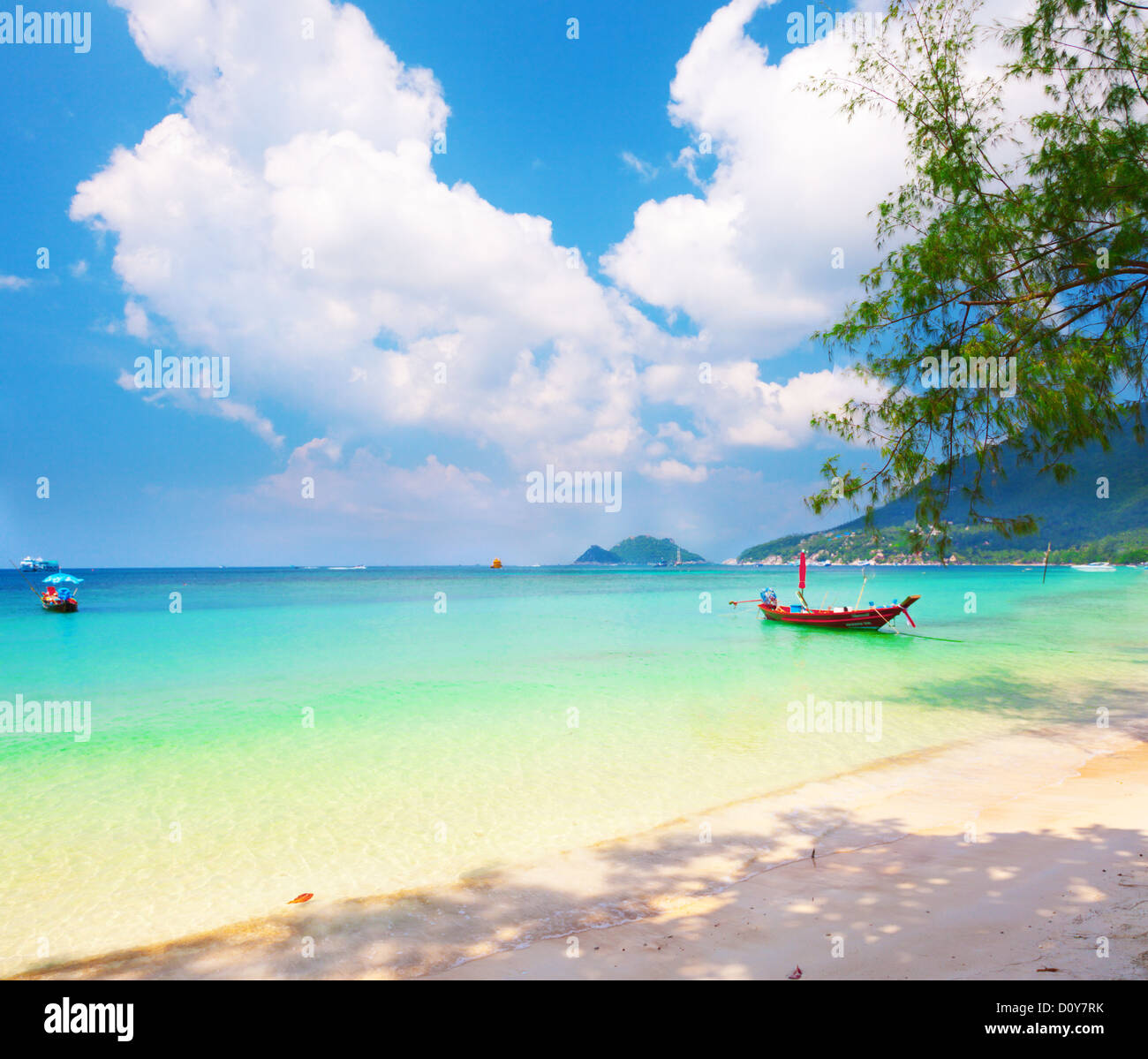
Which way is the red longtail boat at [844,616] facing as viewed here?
to the viewer's right

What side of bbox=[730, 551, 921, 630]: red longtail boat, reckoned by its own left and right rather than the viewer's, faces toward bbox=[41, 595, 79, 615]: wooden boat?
back
